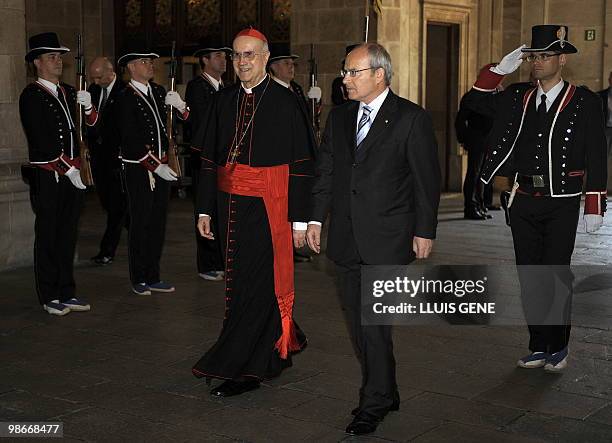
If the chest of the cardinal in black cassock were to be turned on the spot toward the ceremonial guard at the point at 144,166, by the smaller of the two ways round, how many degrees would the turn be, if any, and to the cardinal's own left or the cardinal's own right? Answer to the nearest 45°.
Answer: approximately 135° to the cardinal's own right

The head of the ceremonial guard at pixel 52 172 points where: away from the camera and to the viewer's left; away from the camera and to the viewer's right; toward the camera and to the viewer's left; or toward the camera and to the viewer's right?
toward the camera and to the viewer's right

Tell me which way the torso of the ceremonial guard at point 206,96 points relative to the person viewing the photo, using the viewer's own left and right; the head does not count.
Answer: facing the viewer and to the right of the viewer

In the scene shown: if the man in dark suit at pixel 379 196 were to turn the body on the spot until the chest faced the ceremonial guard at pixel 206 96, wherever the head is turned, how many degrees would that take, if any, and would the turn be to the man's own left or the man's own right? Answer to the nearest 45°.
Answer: approximately 135° to the man's own right

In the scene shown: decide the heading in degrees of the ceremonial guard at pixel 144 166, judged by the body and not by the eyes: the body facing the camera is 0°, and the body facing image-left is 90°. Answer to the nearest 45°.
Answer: approximately 315°

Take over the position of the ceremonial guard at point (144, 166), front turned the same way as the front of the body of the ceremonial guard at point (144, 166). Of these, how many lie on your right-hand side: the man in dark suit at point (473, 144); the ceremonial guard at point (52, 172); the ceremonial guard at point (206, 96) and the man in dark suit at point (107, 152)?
1

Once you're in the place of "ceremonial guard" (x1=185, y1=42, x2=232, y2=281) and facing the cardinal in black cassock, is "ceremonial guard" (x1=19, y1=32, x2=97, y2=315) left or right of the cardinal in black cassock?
right

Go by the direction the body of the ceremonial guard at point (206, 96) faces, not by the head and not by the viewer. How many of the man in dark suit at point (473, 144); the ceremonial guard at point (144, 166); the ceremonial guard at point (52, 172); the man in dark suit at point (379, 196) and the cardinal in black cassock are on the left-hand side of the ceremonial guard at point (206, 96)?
1

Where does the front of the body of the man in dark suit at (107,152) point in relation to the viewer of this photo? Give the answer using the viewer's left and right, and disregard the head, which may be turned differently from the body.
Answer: facing the viewer and to the left of the viewer

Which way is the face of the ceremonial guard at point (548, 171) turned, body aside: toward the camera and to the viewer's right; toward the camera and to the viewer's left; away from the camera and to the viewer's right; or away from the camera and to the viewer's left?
toward the camera and to the viewer's left

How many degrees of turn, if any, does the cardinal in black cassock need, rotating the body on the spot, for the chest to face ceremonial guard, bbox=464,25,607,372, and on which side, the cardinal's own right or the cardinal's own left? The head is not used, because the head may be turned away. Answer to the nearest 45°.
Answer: approximately 135° to the cardinal's own left

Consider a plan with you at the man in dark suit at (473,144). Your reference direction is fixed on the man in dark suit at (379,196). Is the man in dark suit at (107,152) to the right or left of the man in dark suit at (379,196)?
right

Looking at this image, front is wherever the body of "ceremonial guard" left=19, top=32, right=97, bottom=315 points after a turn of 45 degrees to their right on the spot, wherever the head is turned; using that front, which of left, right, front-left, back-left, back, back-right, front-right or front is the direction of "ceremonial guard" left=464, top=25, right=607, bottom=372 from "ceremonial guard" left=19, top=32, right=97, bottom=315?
front-left

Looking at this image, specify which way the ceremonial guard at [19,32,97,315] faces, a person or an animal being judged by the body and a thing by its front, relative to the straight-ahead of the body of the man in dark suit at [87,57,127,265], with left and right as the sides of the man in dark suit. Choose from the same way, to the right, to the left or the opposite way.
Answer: to the left

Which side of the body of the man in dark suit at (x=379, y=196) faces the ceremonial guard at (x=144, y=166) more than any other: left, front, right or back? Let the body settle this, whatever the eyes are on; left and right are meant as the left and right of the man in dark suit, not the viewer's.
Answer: right
